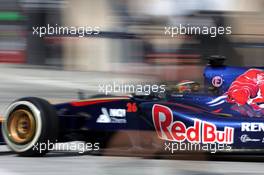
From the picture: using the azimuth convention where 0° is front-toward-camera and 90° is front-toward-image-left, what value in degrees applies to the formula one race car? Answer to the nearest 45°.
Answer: approximately 90°
